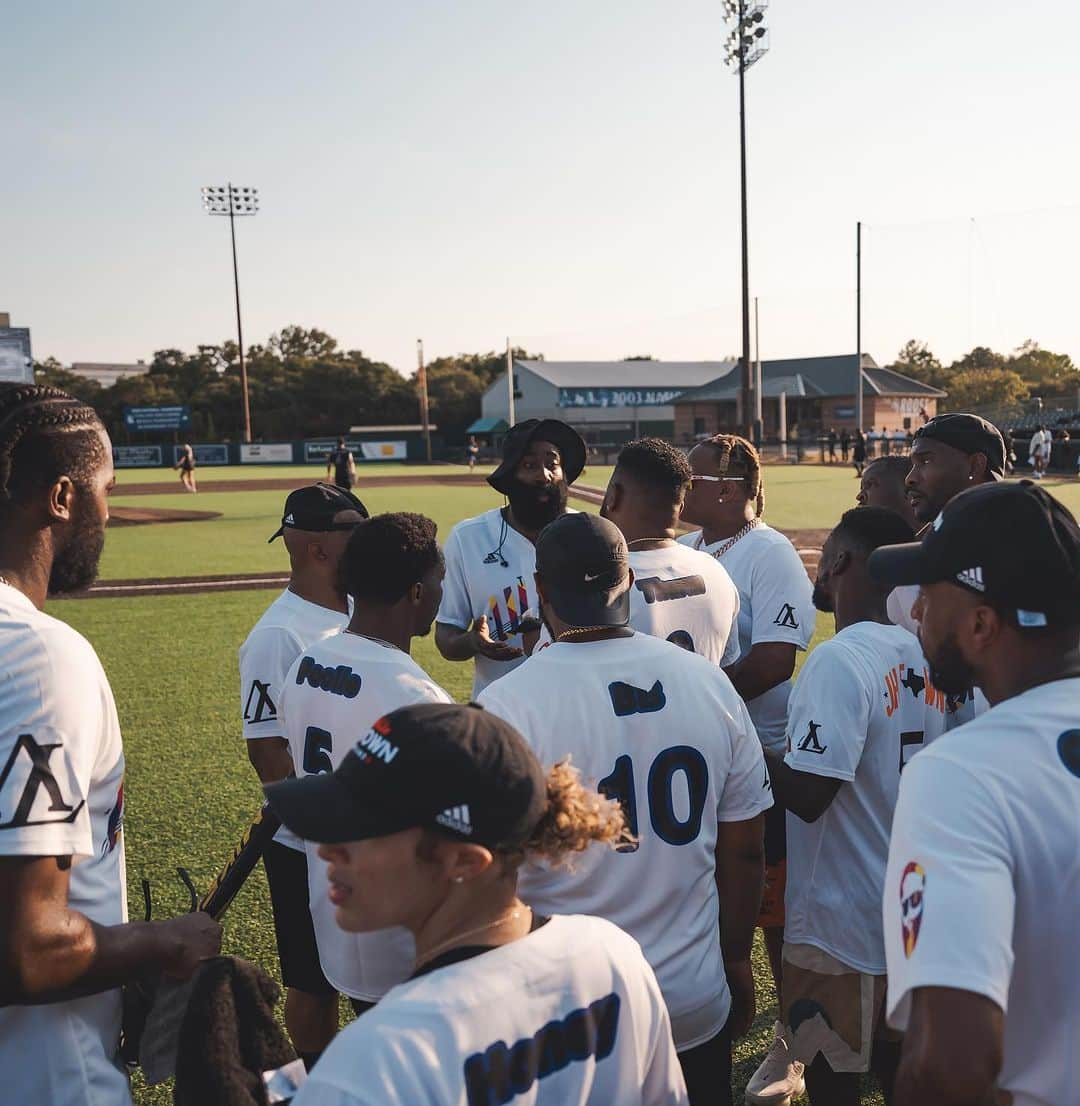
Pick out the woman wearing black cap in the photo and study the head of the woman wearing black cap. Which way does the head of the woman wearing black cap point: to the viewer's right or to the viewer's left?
to the viewer's left

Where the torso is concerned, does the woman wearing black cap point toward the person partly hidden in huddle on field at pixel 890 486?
no

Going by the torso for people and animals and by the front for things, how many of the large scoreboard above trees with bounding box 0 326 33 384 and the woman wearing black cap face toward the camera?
1

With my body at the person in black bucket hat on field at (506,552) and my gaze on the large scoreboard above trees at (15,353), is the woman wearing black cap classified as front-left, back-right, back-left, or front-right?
back-left

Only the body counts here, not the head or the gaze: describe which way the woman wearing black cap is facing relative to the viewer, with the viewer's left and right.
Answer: facing away from the viewer and to the left of the viewer

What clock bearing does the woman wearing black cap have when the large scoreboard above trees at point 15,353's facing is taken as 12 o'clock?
The woman wearing black cap is roughly at 12 o'clock from the large scoreboard above trees.

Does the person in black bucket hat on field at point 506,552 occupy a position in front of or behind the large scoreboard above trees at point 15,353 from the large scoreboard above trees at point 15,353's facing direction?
in front

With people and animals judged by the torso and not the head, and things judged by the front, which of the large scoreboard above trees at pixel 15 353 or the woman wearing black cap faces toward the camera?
the large scoreboard above trees

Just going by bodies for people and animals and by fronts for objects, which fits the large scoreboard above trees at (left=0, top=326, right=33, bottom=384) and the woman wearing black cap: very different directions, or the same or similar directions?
very different directions

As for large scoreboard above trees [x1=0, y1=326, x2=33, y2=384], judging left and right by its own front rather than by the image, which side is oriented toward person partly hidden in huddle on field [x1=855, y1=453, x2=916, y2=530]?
front

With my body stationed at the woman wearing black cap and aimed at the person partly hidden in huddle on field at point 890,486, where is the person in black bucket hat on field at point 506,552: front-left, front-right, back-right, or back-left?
front-left

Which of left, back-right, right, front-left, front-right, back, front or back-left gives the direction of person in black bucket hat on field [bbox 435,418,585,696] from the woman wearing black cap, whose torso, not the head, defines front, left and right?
front-right

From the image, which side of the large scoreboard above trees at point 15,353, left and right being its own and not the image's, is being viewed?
front
